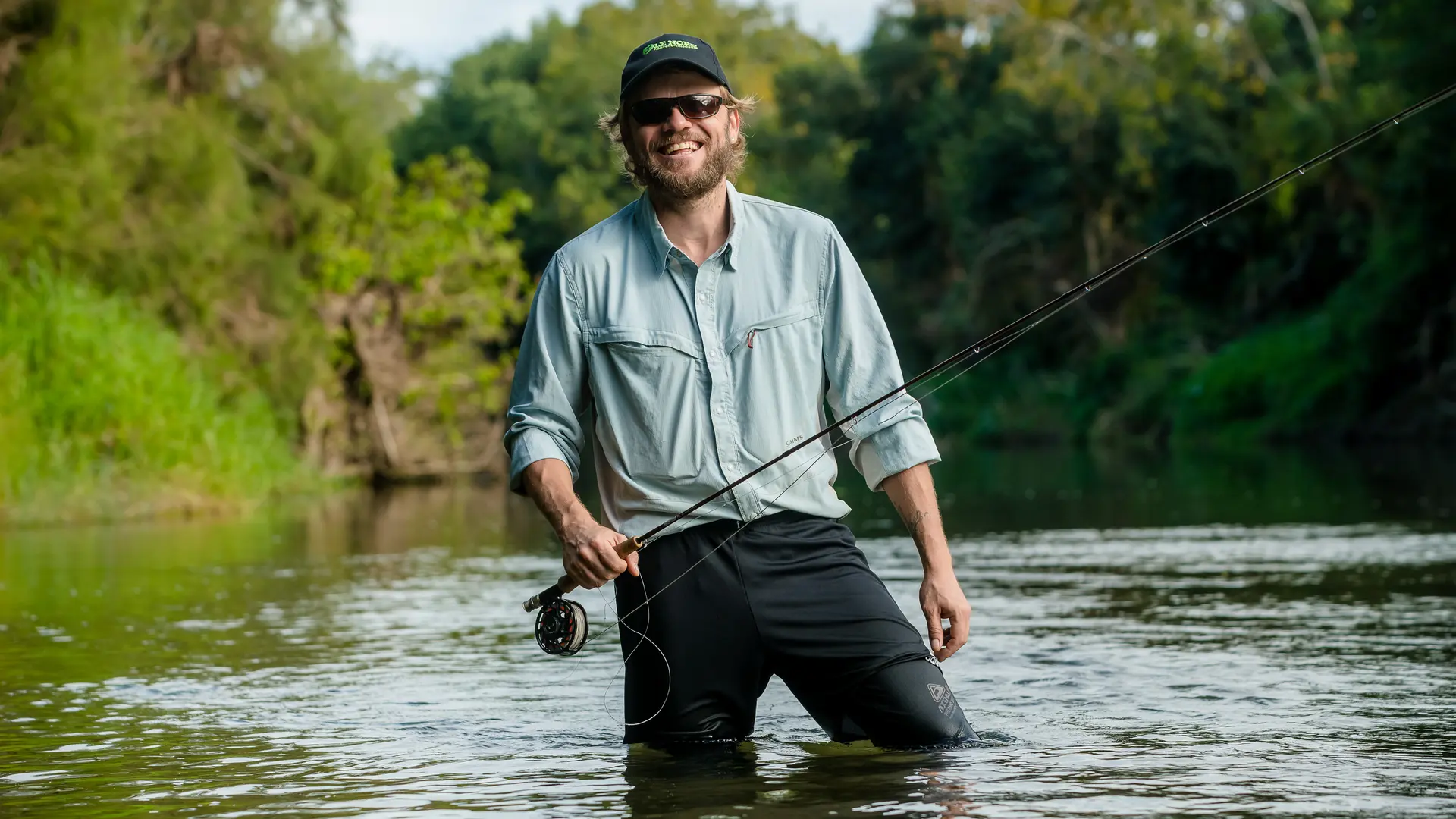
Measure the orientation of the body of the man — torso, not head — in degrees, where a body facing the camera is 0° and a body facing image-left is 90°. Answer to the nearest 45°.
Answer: approximately 0°
